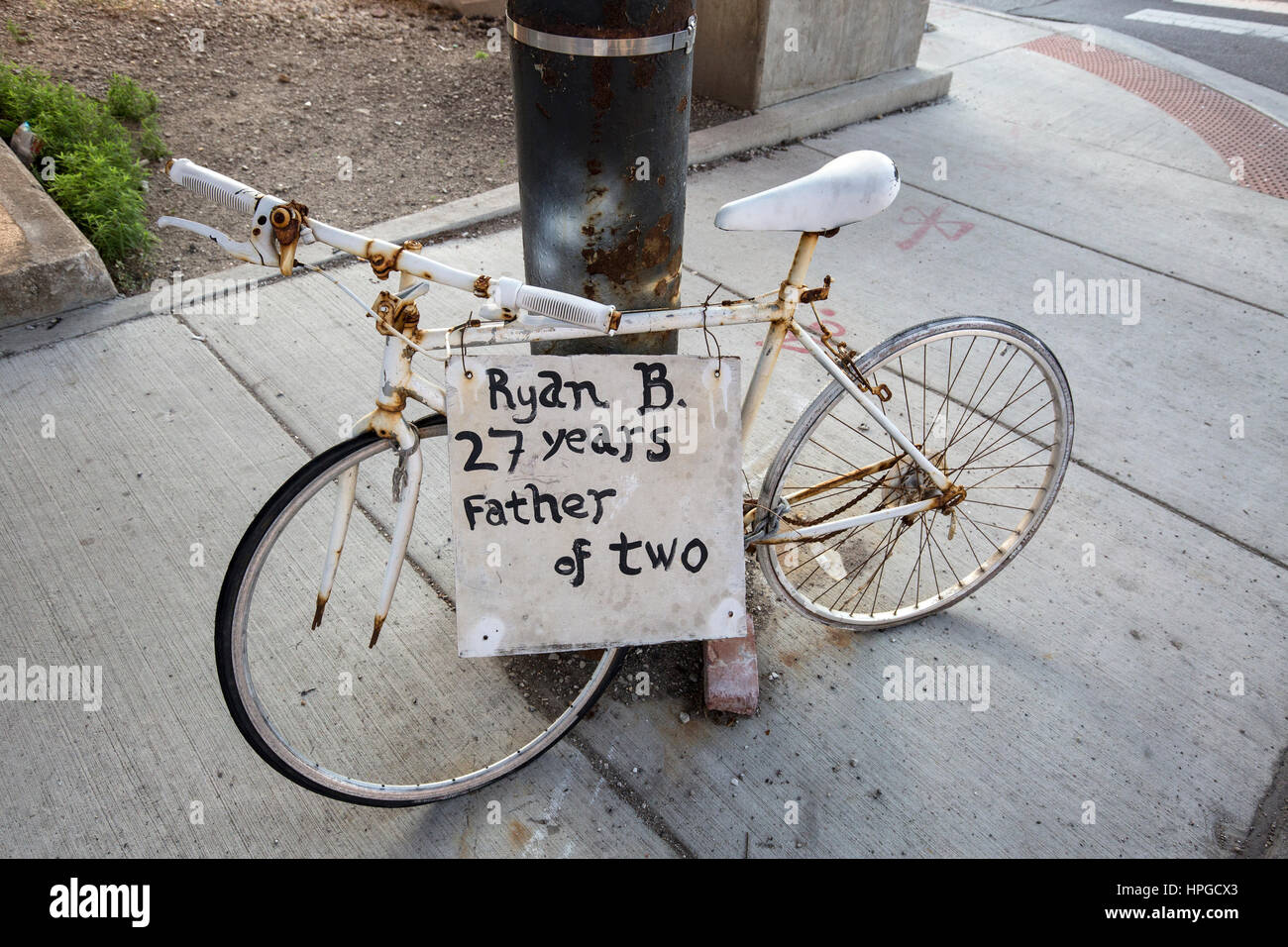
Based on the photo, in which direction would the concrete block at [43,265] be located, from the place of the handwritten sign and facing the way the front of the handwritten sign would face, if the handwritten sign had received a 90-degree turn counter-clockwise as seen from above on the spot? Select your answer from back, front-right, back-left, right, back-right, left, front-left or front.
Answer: back-left

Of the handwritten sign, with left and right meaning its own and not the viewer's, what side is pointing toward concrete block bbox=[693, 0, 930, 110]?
back

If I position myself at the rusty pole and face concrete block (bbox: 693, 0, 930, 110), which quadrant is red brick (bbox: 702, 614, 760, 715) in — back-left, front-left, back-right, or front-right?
back-right

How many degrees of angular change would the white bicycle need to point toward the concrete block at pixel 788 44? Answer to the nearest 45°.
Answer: approximately 135° to its right

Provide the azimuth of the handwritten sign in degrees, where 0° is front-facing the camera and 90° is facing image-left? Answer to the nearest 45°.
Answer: approximately 0°
